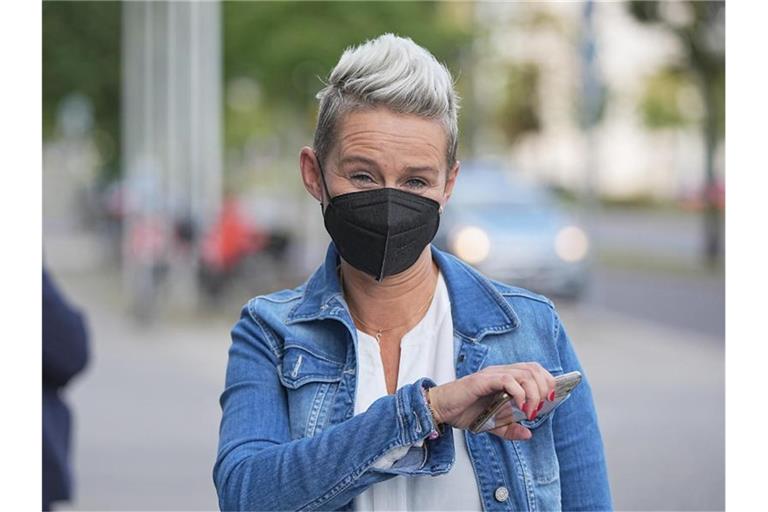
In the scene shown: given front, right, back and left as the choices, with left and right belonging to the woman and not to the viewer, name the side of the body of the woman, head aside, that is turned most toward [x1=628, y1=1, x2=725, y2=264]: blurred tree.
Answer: back

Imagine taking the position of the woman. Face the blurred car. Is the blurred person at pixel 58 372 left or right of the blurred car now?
left

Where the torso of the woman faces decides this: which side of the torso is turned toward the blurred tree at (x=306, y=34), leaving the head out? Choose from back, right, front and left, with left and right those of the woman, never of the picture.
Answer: back

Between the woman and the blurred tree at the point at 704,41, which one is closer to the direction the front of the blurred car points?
the woman

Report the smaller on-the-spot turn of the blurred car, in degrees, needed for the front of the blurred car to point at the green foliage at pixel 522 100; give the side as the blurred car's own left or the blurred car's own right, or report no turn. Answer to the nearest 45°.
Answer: approximately 180°

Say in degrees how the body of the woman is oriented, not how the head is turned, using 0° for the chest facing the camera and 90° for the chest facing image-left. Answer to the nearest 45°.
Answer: approximately 0°

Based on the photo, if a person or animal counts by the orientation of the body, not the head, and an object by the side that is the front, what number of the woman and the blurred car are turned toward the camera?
2

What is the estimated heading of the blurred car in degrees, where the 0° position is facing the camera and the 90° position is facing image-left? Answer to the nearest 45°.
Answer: approximately 0°

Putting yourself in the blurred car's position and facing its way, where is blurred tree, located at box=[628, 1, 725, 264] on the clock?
The blurred tree is roughly at 7 o'clock from the blurred car.

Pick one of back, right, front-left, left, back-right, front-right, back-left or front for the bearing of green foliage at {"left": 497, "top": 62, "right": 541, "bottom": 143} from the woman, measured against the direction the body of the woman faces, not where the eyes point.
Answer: back

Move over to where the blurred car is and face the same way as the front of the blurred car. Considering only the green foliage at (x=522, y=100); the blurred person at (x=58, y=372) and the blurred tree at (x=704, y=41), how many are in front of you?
1

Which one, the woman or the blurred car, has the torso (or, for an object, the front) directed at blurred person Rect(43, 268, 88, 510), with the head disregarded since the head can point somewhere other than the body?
the blurred car
